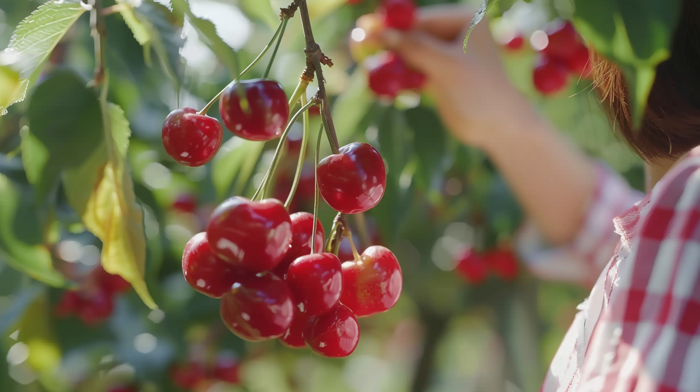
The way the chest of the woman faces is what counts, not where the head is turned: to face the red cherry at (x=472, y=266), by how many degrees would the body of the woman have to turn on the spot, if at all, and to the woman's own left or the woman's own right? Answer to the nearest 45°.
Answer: approximately 45° to the woman's own right

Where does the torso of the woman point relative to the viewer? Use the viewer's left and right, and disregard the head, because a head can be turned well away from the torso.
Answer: facing away from the viewer and to the left of the viewer

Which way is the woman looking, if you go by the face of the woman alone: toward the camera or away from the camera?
away from the camera
